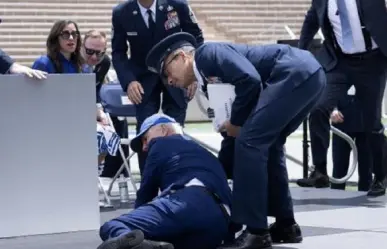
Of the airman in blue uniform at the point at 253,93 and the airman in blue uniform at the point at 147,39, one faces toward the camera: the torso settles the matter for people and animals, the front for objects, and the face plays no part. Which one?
the airman in blue uniform at the point at 147,39

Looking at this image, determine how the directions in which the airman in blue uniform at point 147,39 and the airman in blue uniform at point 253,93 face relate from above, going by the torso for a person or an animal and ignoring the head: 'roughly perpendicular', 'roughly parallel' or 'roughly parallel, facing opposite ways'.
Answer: roughly perpendicular

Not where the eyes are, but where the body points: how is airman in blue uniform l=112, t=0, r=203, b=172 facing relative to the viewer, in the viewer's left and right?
facing the viewer

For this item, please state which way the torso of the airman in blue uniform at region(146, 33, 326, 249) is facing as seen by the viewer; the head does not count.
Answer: to the viewer's left

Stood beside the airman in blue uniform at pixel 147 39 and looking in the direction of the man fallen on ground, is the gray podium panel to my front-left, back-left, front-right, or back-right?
front-right

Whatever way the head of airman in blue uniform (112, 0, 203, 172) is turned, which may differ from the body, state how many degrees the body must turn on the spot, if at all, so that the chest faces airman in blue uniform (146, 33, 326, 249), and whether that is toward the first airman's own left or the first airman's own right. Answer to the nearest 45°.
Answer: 0° — they already face them

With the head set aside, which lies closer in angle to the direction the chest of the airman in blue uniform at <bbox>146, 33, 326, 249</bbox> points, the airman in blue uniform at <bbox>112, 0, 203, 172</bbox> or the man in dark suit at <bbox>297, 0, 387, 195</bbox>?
the airman in blue uniform

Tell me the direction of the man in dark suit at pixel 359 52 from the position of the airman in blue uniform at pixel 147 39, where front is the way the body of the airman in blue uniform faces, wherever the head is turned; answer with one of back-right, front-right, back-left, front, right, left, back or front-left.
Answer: left

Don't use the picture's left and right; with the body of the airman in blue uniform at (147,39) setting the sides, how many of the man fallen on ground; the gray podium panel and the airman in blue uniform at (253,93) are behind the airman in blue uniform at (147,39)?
0

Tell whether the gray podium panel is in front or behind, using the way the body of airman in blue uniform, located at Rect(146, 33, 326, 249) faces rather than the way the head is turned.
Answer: in front

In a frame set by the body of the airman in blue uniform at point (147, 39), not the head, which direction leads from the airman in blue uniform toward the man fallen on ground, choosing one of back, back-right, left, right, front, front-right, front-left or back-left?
front

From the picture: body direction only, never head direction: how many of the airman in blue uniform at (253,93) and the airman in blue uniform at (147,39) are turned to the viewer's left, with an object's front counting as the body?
1

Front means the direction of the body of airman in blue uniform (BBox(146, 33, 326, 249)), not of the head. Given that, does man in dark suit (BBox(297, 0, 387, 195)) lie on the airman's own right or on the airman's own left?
on the airman's own right
